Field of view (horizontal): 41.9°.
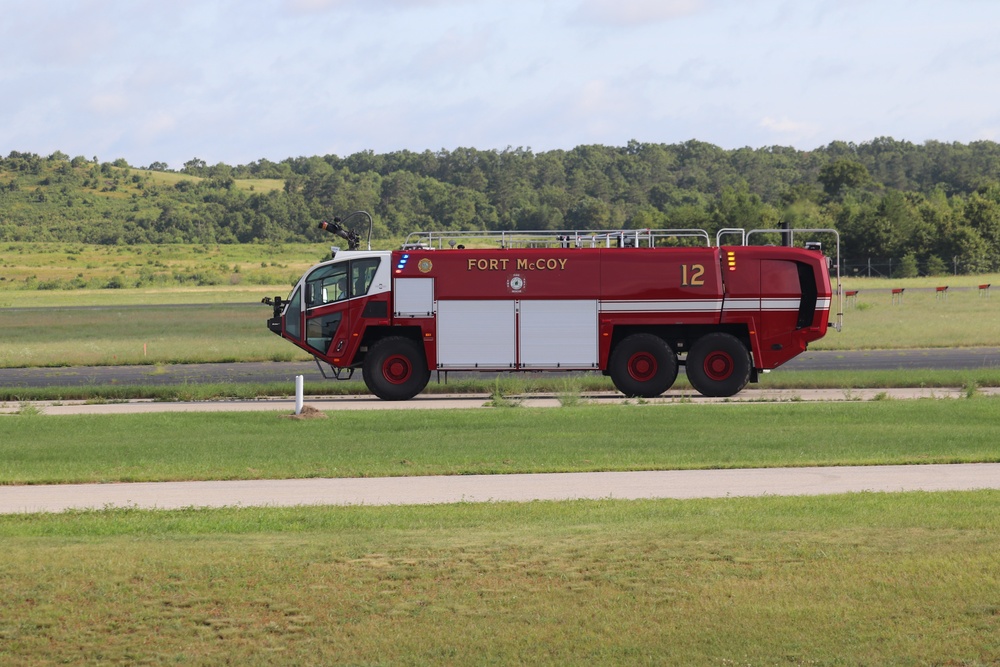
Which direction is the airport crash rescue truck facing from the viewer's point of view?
to the viewer's left
